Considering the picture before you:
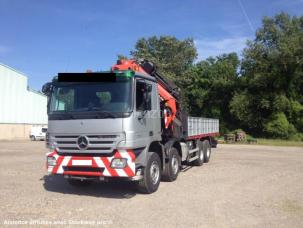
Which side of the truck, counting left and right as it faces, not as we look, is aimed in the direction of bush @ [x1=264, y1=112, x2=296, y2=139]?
back

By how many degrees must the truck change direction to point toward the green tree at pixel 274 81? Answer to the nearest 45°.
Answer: approximately 180°

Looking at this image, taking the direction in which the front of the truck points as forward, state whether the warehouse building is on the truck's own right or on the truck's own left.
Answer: on the truck's own right

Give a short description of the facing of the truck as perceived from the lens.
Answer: facing the viewer and to the left of the viewer
